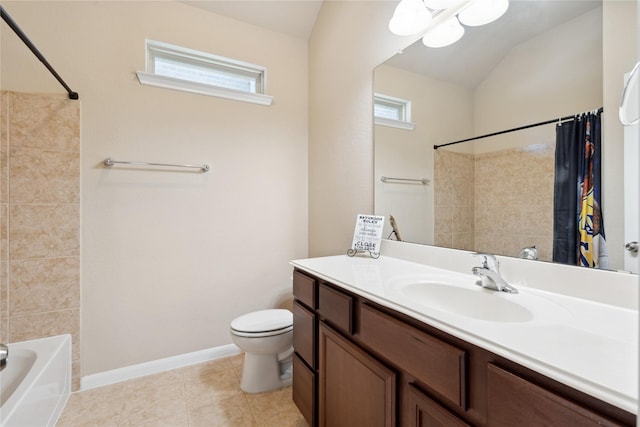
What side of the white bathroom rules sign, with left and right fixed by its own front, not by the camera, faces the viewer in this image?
front

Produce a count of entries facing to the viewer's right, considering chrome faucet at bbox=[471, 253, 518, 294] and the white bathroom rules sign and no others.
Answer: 0

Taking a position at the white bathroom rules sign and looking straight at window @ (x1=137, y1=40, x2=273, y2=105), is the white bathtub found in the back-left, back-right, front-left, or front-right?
front-left

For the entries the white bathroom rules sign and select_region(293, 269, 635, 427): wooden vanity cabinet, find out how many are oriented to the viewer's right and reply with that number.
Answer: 0

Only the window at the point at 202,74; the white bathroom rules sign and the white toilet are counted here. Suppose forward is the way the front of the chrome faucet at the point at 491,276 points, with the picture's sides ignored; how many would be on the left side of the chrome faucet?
0

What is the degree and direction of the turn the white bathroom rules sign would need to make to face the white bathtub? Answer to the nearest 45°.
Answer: approximately 90° to its right

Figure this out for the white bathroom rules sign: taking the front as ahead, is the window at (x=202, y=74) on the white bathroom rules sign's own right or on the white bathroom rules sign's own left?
on the white bathroom rules sign's own right

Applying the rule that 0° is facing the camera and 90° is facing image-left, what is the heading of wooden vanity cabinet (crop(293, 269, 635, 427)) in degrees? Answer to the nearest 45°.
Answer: approximately 45°

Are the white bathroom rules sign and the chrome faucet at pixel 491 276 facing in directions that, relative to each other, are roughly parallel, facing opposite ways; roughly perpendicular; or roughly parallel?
roughly parallel

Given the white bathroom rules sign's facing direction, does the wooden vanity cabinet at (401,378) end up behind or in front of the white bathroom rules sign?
in front

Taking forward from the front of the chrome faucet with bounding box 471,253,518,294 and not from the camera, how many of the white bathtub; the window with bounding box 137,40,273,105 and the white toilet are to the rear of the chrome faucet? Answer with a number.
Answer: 0

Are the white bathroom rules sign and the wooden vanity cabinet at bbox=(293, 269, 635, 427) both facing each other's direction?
no

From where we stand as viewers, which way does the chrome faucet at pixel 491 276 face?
facing the viewer and to the left of the viewer

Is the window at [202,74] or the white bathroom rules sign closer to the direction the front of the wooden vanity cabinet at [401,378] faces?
the window

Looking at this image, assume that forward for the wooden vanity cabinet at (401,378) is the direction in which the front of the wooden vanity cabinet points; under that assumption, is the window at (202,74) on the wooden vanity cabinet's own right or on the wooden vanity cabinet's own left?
on the wooden vanity cabinet's own right
